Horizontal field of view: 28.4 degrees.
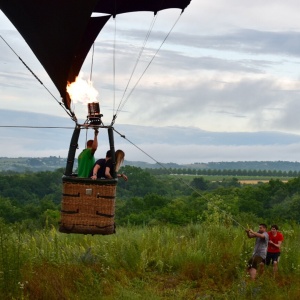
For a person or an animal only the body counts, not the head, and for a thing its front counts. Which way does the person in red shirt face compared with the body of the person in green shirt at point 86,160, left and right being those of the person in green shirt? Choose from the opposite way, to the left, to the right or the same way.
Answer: the opposite way

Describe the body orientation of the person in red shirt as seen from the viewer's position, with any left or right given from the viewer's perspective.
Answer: facing the viewer and to the left of the viewer

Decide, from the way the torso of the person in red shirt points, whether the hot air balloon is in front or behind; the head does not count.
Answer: in front

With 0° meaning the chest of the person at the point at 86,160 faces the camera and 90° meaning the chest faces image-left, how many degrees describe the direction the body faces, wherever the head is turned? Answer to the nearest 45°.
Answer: approximately 225°

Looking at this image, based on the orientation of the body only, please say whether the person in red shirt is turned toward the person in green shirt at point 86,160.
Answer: yes

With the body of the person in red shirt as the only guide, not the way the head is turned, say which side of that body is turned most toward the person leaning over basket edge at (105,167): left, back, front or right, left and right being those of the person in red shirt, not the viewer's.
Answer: front

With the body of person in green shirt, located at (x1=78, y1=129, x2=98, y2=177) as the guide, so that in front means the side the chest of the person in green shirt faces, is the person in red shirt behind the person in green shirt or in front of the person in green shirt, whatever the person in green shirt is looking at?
in front
